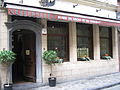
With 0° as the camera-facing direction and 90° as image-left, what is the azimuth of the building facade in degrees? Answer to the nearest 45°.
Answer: approximately 315°
